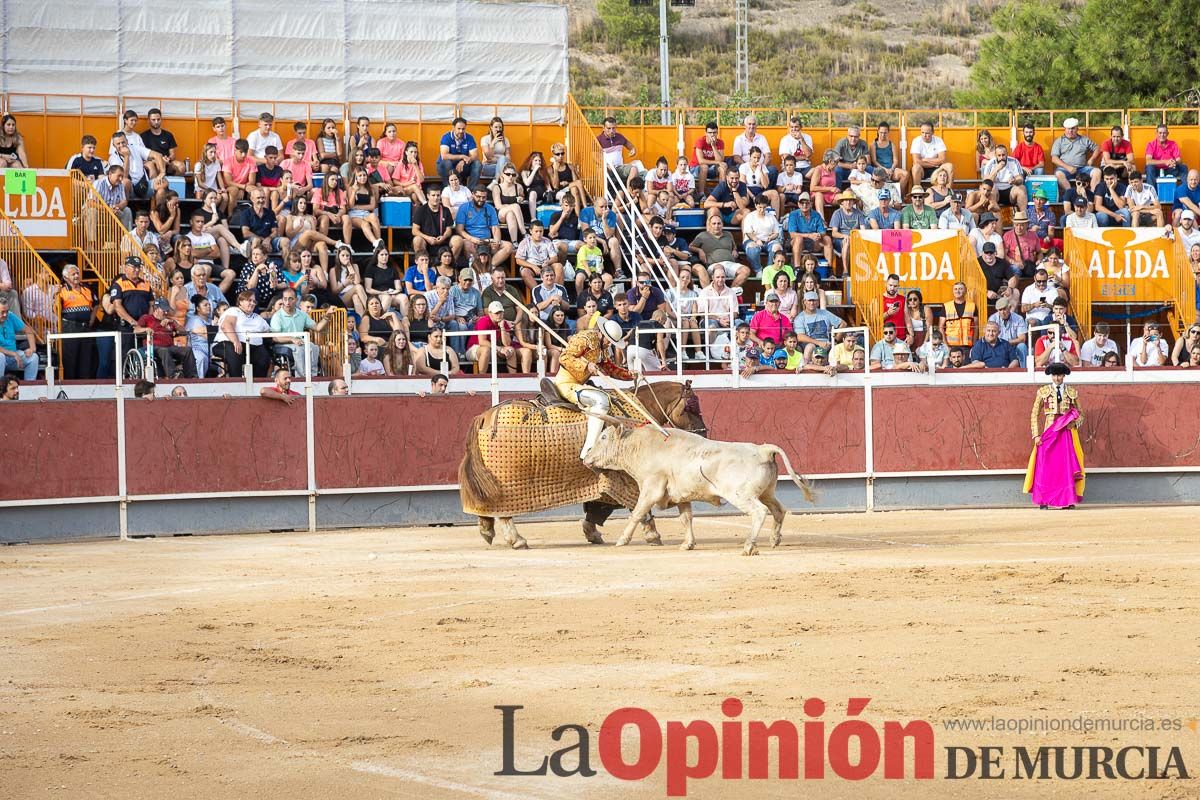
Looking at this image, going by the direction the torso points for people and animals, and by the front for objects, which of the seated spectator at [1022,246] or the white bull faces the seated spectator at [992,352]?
the seated spectator at [1022,246]

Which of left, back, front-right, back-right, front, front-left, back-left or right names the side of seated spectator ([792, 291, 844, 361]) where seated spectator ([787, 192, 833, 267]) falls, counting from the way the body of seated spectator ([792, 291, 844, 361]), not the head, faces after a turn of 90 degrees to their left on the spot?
left

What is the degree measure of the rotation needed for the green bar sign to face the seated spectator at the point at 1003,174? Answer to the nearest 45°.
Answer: approximately 90° to its left

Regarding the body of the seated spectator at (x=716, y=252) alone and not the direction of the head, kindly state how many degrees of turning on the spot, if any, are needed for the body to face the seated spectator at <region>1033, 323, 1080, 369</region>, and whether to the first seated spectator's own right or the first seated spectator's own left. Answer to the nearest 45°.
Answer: approximately 90° to the first seated spectator's own left

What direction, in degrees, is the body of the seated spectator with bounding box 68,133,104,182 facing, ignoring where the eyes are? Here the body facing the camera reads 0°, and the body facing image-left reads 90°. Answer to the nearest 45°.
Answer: approximately 315°

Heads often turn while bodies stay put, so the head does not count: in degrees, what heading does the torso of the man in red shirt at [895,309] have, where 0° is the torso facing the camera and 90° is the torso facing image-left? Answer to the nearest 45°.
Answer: approximately 0°

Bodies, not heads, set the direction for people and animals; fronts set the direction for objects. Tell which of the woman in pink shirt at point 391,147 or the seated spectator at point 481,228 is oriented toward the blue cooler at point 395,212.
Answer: the woman in pink shirt

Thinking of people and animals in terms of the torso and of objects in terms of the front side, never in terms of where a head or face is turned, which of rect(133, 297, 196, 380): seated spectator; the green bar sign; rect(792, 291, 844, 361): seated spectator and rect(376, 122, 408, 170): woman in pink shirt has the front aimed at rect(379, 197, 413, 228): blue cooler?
the woman in pink shirt

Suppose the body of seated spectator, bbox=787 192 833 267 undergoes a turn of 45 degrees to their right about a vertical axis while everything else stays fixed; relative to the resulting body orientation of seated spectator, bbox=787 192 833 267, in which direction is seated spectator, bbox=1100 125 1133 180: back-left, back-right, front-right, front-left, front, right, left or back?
back
